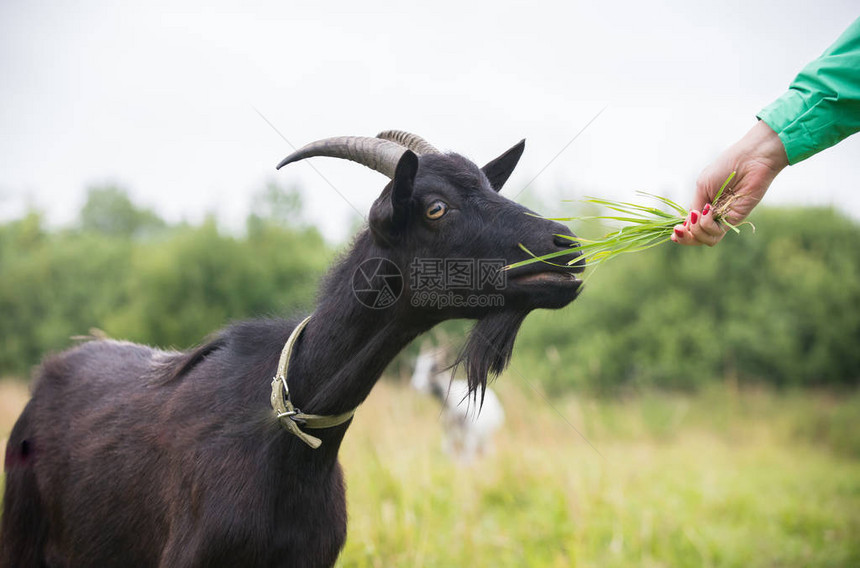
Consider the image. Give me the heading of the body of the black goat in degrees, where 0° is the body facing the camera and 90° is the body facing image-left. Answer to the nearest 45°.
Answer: approximately 315°

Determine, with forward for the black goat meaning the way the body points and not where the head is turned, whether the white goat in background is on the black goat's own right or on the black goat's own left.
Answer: on the black goat's own left
